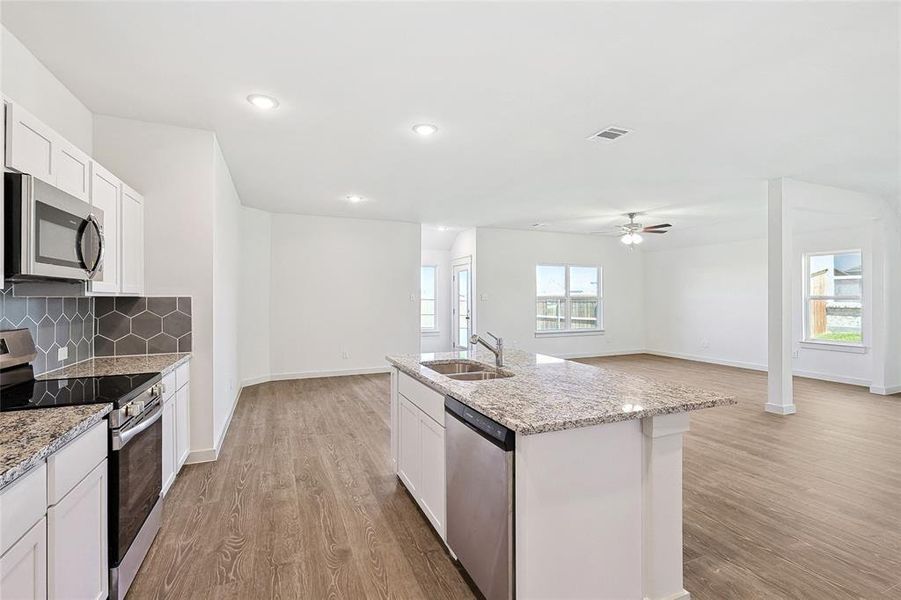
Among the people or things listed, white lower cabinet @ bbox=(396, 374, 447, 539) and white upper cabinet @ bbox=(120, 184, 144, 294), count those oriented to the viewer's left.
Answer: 1

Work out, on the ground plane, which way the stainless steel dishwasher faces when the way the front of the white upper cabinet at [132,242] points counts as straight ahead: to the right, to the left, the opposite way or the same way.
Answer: the opposite way

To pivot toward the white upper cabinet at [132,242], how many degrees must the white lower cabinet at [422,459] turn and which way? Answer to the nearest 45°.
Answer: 0° — it already faces it

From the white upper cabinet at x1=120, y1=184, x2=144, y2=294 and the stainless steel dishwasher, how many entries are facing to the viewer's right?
1

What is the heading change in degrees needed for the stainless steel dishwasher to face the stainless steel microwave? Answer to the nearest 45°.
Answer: approximately 45° to its right

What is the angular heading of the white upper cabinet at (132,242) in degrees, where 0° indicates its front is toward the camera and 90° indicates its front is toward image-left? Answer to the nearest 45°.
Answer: approximately 270°

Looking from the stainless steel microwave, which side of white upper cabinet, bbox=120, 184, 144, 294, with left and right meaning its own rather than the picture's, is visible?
right

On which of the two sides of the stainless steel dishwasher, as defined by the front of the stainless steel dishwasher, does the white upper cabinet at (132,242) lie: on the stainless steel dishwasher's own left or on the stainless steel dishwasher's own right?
on the stainless steel dishwasher's own right

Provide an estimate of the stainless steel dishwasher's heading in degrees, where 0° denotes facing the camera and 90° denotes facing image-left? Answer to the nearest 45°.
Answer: approximately 45°

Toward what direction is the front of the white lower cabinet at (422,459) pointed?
to the viewer's left

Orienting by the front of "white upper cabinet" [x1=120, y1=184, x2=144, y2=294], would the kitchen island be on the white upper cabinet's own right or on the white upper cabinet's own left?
on the white upper cabinet's own right
